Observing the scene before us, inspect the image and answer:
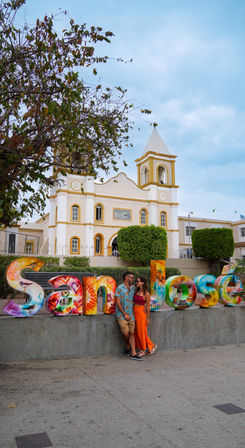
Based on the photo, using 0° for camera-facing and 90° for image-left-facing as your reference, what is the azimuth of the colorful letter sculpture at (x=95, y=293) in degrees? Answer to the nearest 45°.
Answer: approximately 0°

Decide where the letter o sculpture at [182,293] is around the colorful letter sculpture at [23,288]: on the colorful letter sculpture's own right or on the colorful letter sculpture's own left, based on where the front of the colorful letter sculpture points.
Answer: on the colorful letter sculpture's own left

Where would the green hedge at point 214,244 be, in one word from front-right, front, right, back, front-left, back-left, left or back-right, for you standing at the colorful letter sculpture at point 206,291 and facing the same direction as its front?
back

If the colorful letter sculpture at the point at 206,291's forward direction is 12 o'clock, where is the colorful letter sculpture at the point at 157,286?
the colorful letter sculpture at the point at 157,286 is roughly at 2 o'clock from the colorful letter sculpture at the point at 206,291.

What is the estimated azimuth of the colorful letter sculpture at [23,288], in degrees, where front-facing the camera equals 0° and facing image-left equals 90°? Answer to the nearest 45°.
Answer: approximately 0°

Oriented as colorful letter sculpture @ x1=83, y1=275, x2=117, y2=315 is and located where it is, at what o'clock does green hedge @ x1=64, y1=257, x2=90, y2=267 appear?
The green hedge is roughly at 6 o'clock from the colorful letter sculpture.

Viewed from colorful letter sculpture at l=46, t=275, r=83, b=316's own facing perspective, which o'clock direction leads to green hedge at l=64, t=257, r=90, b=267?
The green hedge is roughly at 6 o'clock from the colorful letter sculpture.

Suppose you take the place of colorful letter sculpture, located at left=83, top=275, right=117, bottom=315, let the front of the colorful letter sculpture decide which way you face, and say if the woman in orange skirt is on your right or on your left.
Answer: on your left

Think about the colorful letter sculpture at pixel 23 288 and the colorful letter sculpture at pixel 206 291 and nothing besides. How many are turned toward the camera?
2

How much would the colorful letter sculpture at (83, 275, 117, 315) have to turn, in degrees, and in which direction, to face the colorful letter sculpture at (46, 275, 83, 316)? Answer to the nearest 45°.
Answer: approximately 45° to its right
